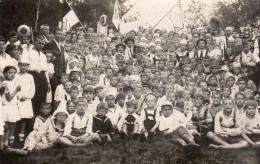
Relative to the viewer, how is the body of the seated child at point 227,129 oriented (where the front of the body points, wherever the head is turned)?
toward the camera

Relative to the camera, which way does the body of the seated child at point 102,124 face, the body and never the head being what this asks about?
toward the camera

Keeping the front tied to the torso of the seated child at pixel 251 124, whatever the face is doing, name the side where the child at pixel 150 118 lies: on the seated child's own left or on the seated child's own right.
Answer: on the seated child's own right

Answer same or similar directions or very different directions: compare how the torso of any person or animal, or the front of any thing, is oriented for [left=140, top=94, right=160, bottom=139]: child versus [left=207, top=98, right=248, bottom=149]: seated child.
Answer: same or similar directions

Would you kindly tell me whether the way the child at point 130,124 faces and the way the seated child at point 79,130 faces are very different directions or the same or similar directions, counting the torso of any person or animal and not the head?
same or similar directions

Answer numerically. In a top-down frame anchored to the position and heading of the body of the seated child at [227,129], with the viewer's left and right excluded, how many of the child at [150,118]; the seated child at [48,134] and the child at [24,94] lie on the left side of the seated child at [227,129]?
0

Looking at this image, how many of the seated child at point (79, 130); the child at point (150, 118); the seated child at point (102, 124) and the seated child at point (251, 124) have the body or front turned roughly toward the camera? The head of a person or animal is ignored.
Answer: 4

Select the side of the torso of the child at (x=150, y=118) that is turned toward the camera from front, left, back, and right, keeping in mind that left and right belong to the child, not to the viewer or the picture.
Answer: front

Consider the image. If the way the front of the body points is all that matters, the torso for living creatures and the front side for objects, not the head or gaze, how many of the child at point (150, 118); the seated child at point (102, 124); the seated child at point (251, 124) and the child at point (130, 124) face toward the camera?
4

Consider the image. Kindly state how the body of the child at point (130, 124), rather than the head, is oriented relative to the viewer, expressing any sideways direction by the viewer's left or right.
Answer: facing the viewer

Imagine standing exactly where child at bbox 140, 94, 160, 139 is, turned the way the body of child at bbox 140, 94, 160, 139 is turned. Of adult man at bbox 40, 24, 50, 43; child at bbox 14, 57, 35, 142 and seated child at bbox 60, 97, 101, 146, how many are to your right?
3

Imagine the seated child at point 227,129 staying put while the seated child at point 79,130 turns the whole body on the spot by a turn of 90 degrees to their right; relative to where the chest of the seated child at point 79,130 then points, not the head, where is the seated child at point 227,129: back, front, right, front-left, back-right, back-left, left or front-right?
back

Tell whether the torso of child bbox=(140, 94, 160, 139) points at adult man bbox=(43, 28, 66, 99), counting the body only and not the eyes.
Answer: no

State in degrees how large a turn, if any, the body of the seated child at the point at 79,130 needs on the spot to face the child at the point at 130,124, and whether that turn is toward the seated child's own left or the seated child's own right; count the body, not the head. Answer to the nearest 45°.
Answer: approximately 90° to the seated child's own left

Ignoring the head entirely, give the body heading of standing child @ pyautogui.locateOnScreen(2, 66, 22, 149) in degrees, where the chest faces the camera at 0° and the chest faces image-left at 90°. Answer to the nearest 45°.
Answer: approximately 315°

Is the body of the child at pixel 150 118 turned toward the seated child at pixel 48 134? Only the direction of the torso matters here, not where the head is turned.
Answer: no

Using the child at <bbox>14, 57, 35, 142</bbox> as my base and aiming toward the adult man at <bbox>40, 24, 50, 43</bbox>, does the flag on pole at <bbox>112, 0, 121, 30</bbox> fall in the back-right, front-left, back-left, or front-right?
front-right

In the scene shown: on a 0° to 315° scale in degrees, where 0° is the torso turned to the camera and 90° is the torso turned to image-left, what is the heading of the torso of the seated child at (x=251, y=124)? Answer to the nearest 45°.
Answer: approximately 0°

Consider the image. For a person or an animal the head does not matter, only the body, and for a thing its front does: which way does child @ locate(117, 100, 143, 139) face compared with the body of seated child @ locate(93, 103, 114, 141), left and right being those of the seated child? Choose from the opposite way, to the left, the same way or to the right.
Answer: the same way
